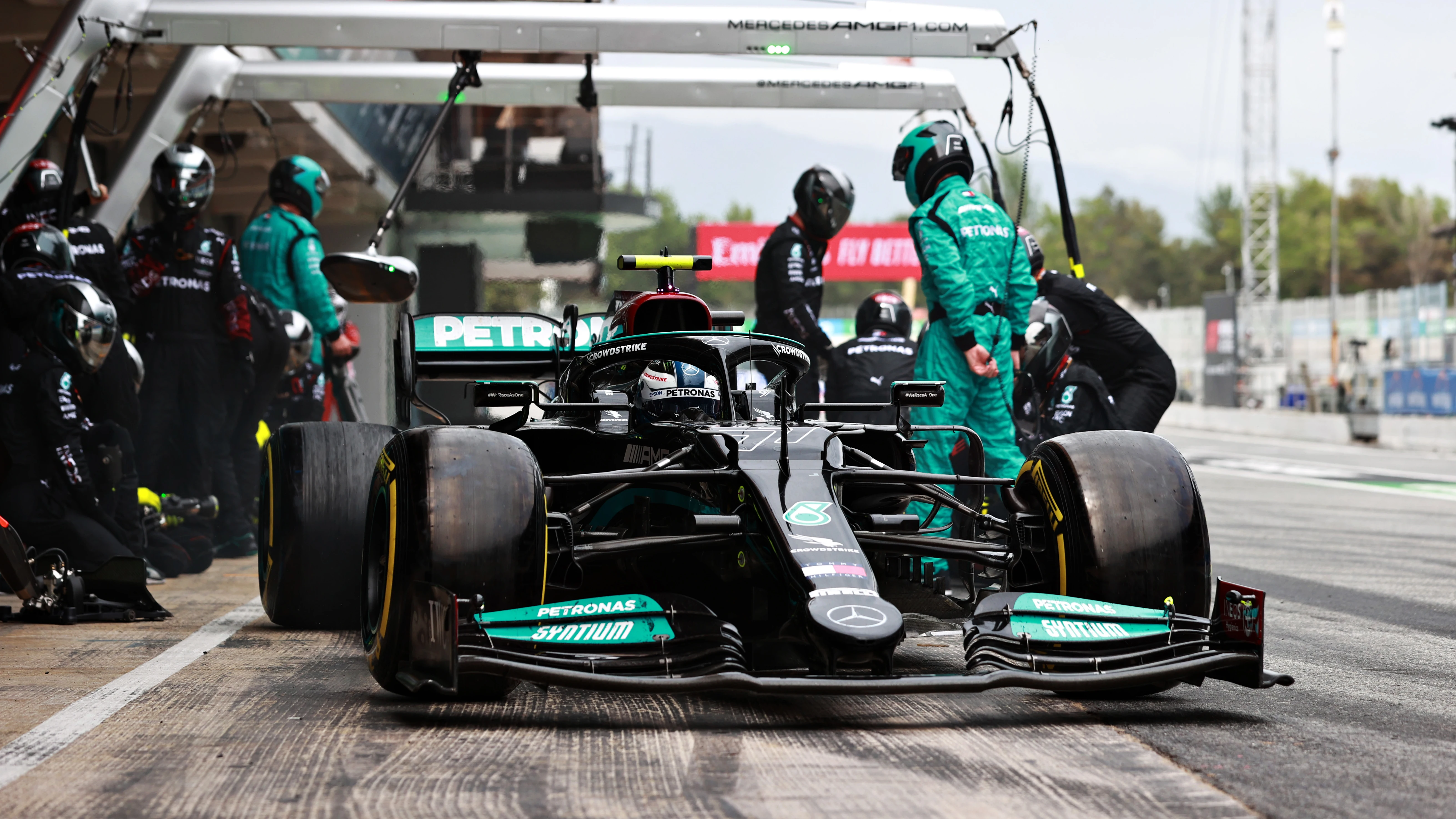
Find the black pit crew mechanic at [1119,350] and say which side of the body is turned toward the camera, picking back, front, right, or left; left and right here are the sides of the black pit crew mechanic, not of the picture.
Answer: left

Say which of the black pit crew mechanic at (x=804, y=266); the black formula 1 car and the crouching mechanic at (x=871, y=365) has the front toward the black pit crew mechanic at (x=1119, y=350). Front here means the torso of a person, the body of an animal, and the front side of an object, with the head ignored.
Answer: the black pit crew mechanic at (x=804, y=266)

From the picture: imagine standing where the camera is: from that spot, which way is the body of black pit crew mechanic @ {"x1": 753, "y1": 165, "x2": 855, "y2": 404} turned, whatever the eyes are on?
to the viewer's right

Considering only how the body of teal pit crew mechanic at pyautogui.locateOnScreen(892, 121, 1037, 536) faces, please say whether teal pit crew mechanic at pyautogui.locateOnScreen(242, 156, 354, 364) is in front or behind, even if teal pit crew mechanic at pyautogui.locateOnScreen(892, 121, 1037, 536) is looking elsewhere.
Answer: in front

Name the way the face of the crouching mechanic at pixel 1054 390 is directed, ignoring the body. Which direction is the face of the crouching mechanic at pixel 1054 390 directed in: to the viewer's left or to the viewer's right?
to the viewer's left

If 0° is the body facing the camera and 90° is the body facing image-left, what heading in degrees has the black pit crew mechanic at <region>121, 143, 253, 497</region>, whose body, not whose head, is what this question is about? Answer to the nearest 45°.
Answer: approximately 0°

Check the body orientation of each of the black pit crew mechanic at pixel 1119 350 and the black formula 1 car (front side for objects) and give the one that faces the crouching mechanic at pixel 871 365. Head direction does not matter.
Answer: the black pit crew mechanic
